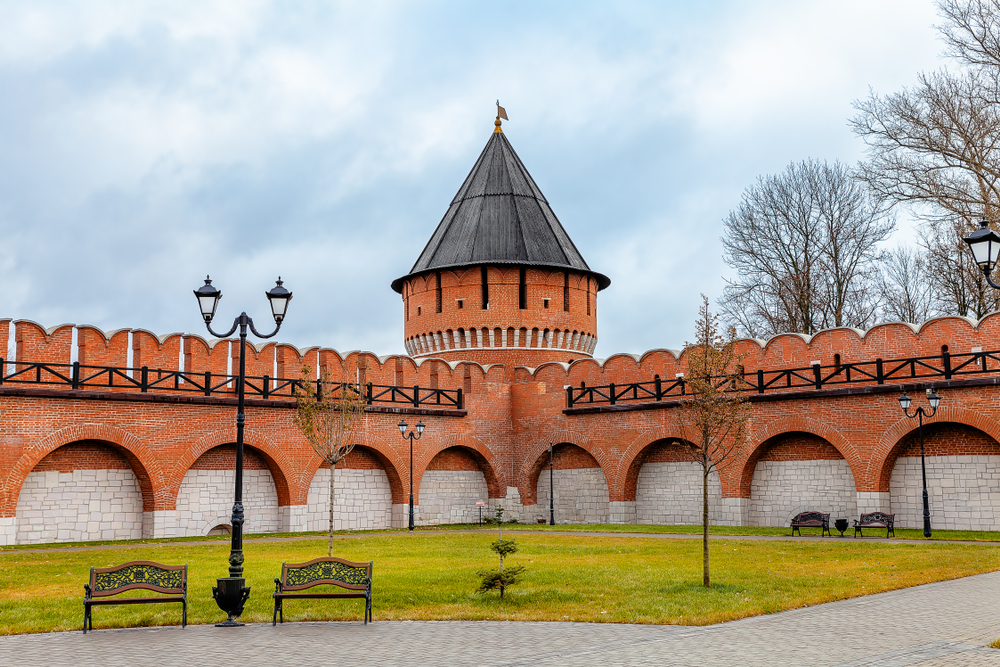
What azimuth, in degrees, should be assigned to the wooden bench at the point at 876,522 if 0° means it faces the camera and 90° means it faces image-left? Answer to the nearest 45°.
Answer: approximately 45°

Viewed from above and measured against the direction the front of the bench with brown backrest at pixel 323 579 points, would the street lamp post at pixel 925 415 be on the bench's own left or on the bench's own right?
on the bench's own left

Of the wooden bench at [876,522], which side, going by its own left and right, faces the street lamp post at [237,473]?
front

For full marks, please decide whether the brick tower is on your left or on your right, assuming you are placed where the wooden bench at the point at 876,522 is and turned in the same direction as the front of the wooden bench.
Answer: on your right

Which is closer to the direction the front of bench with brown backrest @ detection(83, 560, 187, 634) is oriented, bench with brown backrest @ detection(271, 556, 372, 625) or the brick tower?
the bench with brown backrest @ detection(271, 556, 372, 625)

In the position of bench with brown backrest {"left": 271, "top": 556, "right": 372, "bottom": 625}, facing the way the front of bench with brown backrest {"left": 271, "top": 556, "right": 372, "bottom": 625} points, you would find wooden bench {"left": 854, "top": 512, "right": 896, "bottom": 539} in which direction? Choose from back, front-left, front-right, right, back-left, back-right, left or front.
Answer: back-left

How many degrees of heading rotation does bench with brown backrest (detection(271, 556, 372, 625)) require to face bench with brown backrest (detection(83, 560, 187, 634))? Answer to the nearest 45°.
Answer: approximately 90° to its right

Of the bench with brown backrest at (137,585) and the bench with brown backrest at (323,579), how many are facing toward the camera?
2

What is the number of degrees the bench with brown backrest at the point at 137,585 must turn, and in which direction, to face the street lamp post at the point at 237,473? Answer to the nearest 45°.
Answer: approximately 135° to its left

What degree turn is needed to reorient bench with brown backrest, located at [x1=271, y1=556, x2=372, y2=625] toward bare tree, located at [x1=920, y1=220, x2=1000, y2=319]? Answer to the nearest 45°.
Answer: approximately 135° to its left

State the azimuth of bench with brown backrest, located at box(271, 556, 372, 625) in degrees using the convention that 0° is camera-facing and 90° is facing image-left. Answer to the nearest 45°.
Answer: approximately 0°

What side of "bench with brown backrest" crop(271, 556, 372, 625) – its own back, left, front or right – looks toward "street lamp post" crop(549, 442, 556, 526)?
back
